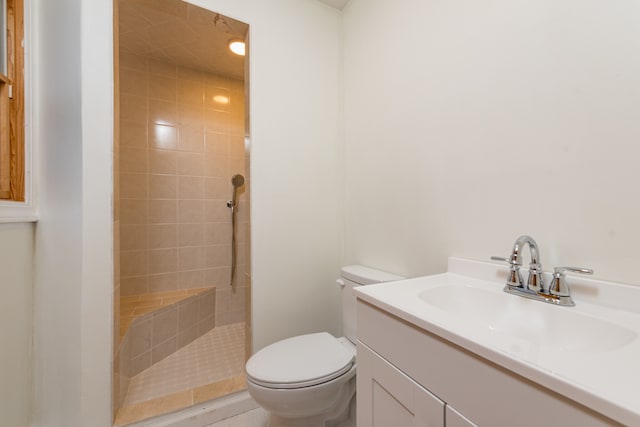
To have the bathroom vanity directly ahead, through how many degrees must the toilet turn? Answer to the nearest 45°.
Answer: approximately 90° to its left

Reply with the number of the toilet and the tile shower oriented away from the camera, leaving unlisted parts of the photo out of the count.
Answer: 0

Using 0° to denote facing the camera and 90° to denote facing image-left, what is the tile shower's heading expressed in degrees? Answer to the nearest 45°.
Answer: approximately 315°

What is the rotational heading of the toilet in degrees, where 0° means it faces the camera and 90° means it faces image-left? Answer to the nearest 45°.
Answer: approximately 45°

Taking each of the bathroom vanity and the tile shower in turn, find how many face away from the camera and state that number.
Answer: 0

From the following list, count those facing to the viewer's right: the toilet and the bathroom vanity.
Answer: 0

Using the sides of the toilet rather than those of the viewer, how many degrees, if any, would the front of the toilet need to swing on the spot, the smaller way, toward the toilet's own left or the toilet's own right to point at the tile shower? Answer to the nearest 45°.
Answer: approximately 90° to the toilet's own right
